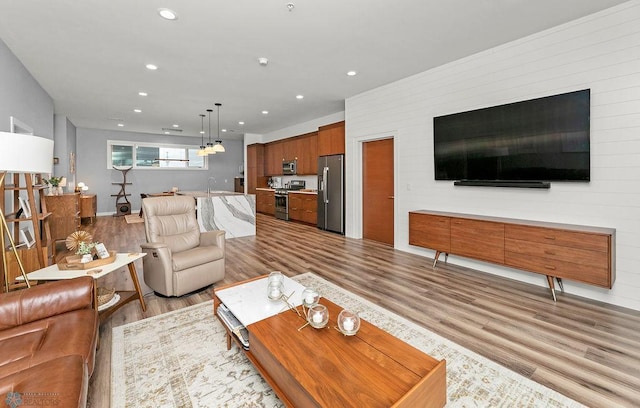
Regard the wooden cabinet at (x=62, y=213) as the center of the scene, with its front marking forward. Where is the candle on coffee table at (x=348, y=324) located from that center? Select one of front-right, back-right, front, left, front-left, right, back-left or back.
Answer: right

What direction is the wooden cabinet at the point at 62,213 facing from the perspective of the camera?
to the viewer's right

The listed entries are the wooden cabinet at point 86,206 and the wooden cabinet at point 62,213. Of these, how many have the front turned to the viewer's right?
2

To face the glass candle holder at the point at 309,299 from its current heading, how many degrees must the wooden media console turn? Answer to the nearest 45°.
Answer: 0° — it already faces it

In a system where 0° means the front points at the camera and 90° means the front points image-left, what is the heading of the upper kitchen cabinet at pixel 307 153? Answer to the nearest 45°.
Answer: approximately 45°

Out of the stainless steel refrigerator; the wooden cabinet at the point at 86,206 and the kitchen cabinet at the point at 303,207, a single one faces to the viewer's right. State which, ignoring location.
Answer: the wooden cabinet
